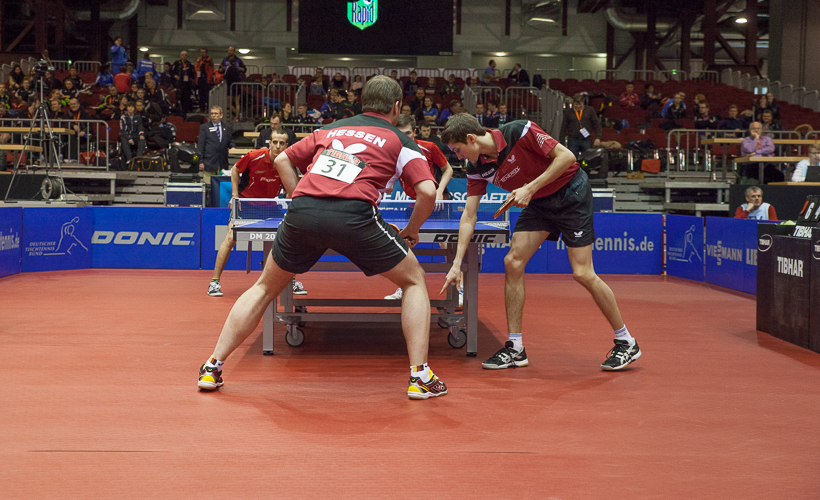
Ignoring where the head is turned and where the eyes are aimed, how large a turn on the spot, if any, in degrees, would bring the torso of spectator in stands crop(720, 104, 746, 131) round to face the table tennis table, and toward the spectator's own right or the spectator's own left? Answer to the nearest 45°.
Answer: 0° — they already face it

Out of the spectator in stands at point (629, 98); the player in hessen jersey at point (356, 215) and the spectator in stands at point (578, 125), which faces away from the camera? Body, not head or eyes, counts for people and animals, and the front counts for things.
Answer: the player in hessen jersey

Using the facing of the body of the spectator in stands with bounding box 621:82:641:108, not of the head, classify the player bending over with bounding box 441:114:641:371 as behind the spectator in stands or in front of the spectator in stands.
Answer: in front

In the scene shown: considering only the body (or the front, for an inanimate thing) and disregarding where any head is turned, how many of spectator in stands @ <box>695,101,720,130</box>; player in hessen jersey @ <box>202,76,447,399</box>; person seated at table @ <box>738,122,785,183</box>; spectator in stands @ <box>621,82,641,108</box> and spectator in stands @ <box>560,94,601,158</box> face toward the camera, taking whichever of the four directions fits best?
4

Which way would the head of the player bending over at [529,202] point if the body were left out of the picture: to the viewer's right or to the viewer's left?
to the viewer's left

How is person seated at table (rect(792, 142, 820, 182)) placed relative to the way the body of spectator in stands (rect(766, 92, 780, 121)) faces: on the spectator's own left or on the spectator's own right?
on the spectator's own left

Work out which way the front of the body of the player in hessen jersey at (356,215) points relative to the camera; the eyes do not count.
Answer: away from the camera

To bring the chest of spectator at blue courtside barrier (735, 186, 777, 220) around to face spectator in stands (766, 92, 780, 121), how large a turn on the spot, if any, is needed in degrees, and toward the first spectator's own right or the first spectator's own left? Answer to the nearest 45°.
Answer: approximately 180°

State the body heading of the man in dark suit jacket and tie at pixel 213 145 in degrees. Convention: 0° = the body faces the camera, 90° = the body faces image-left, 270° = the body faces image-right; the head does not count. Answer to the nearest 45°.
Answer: approximately 0°

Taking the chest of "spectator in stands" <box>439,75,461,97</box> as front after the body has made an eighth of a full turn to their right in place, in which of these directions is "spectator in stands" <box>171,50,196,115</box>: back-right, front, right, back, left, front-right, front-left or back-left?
front-right
